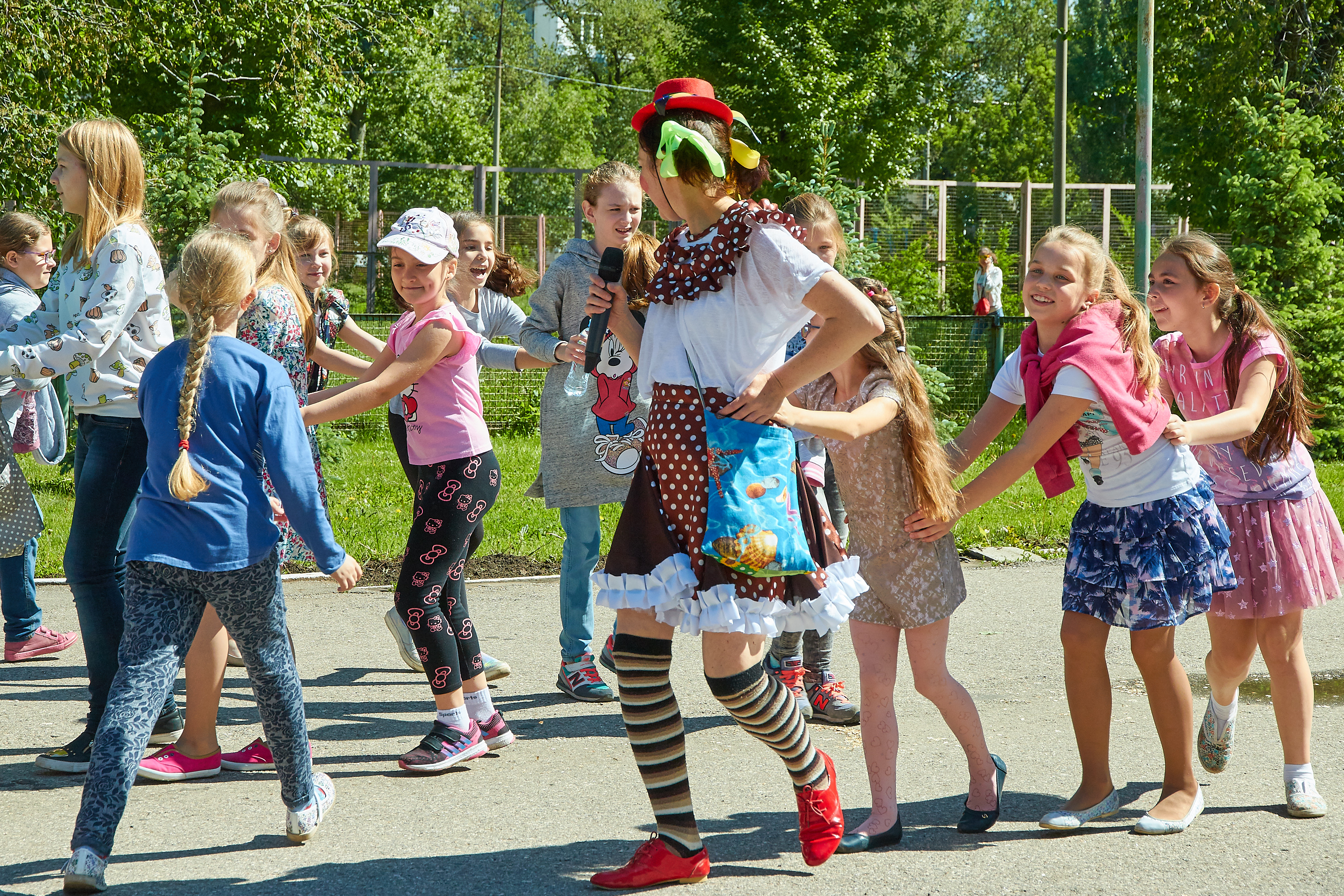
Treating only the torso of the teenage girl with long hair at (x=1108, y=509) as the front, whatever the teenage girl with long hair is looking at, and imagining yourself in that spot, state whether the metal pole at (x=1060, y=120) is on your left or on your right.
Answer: on your right

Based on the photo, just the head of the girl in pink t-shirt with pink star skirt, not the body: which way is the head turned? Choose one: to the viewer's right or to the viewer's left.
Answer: to the viewer's left

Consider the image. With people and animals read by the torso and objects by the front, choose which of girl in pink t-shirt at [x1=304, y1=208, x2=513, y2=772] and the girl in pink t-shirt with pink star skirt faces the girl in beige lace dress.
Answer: the girl in pink t-shirt with pink star skirt

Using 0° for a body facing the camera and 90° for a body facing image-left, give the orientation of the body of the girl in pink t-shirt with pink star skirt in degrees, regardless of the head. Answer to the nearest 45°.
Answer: approximately 45°

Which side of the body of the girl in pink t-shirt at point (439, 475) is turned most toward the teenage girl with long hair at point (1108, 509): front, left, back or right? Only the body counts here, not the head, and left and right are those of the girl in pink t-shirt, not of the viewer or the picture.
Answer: left

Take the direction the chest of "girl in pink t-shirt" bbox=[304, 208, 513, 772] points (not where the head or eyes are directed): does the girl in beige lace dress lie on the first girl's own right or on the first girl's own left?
on the first girl's own left

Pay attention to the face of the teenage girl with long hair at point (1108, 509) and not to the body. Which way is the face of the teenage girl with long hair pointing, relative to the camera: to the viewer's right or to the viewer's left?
to the viewer's left
